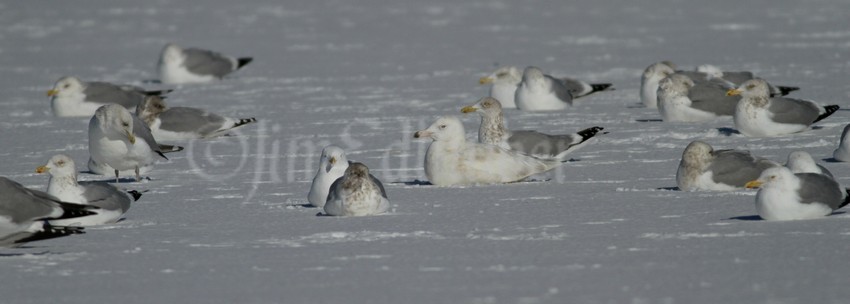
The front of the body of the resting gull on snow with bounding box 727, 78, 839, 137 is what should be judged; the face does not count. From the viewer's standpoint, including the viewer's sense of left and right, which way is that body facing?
facing to the left of the viewer

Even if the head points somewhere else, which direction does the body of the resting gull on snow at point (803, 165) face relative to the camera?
to the viewer's left

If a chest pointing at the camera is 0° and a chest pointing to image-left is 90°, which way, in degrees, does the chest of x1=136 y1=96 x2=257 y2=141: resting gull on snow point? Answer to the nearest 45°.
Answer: approximately 90°

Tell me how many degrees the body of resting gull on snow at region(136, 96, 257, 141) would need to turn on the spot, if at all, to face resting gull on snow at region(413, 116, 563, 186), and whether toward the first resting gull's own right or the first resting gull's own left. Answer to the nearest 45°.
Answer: approximately 135° to the first resting gull's own left

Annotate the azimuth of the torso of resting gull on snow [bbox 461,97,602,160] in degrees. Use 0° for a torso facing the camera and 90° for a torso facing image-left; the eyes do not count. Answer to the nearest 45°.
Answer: approximately 90°

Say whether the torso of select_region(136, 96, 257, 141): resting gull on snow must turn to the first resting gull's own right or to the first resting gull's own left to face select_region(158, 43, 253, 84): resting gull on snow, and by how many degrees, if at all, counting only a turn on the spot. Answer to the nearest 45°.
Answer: approximately 90° to the first resting gull's own right

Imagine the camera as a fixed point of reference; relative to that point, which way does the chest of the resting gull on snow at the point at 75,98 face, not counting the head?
to the viewer's left

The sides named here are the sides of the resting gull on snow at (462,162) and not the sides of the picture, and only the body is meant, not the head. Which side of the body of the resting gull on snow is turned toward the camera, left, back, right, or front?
left

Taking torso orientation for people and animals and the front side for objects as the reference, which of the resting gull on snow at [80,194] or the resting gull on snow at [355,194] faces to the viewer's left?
the resting gull on snow at [80,194]
